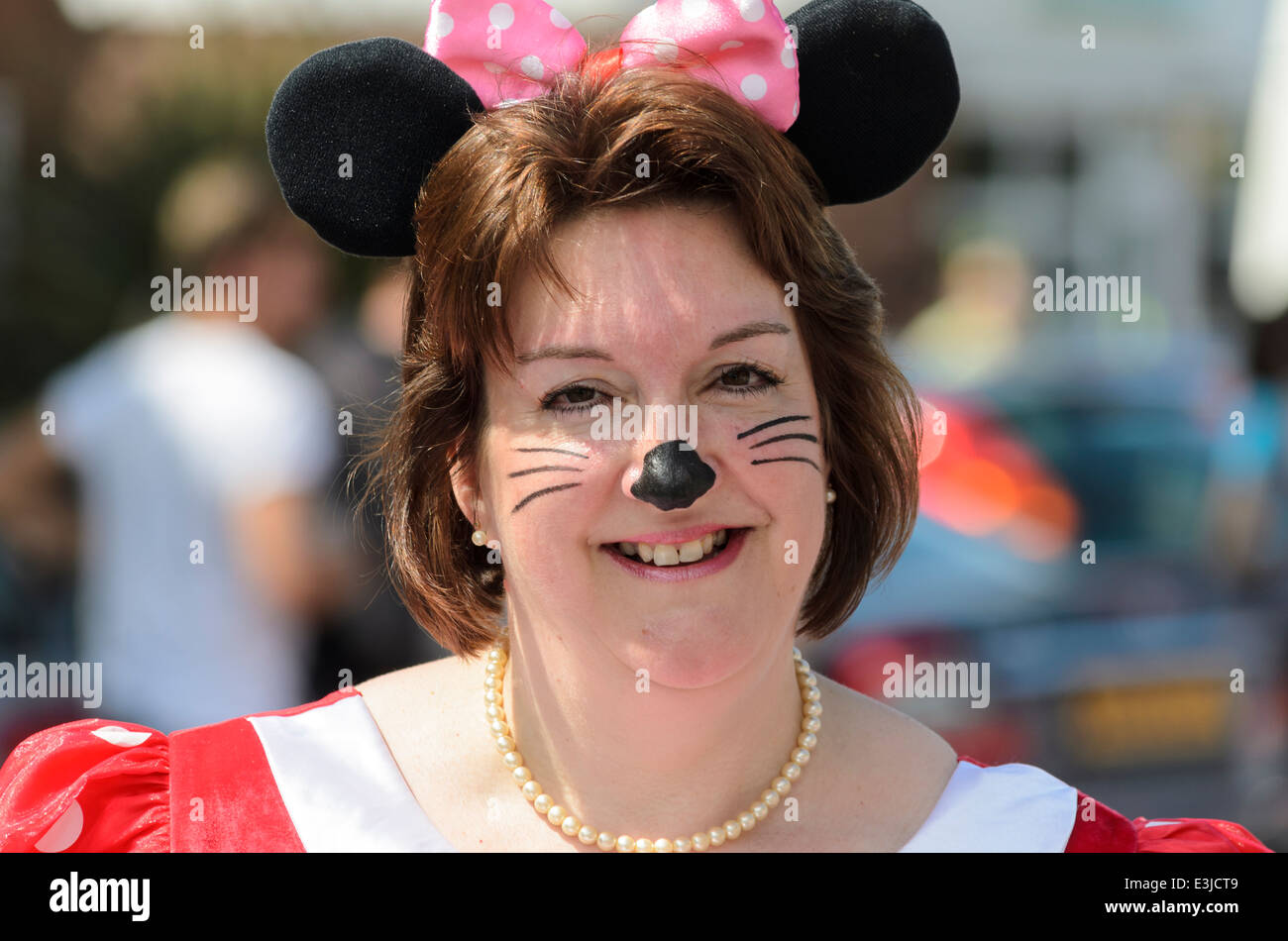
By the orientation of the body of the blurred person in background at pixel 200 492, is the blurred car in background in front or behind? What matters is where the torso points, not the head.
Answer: in front

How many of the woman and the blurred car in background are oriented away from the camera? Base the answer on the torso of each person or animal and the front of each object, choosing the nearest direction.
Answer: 1

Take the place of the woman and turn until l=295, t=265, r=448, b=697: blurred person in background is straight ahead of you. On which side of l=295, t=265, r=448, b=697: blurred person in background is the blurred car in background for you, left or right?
right

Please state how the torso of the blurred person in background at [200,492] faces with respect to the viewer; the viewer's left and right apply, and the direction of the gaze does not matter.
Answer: facing away from the viewer and to the right of the viewer

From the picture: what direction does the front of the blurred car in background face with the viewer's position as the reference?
facing away from the viewer

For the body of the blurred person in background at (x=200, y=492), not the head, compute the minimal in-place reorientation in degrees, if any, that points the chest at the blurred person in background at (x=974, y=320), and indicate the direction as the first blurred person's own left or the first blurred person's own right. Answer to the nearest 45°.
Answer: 0° — they already face them

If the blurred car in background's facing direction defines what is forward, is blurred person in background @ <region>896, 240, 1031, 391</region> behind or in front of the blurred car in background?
in front

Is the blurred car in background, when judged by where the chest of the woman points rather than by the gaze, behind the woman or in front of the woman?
behind

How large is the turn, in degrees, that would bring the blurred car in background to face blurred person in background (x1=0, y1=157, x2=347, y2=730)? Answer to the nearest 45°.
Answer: approximately 135° to its left

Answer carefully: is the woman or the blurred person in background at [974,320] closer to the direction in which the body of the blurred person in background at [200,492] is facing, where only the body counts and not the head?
the blurred person in background

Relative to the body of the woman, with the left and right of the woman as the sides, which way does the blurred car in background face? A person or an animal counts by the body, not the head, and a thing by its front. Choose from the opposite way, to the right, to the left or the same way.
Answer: the opposite way

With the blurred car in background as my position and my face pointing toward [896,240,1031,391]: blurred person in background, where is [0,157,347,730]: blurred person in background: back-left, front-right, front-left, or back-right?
back-left
